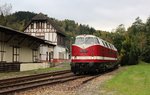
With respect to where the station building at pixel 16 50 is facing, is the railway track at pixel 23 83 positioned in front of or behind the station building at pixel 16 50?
in front

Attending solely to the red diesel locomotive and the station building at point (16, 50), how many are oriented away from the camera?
0

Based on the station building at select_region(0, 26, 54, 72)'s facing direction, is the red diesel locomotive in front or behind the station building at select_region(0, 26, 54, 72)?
in front

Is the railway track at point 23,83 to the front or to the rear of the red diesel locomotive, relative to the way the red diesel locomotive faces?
to the front

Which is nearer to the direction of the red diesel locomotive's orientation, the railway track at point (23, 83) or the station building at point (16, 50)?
the railway track

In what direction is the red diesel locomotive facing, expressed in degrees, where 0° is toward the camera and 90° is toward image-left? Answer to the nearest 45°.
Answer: approximately 45°

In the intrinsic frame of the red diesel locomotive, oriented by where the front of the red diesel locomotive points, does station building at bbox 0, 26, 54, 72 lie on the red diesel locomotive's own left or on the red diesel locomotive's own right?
on the red diesel locomotive's own right

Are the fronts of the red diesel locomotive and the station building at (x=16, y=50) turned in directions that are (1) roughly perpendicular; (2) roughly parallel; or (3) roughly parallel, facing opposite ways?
roughly perpendicular
